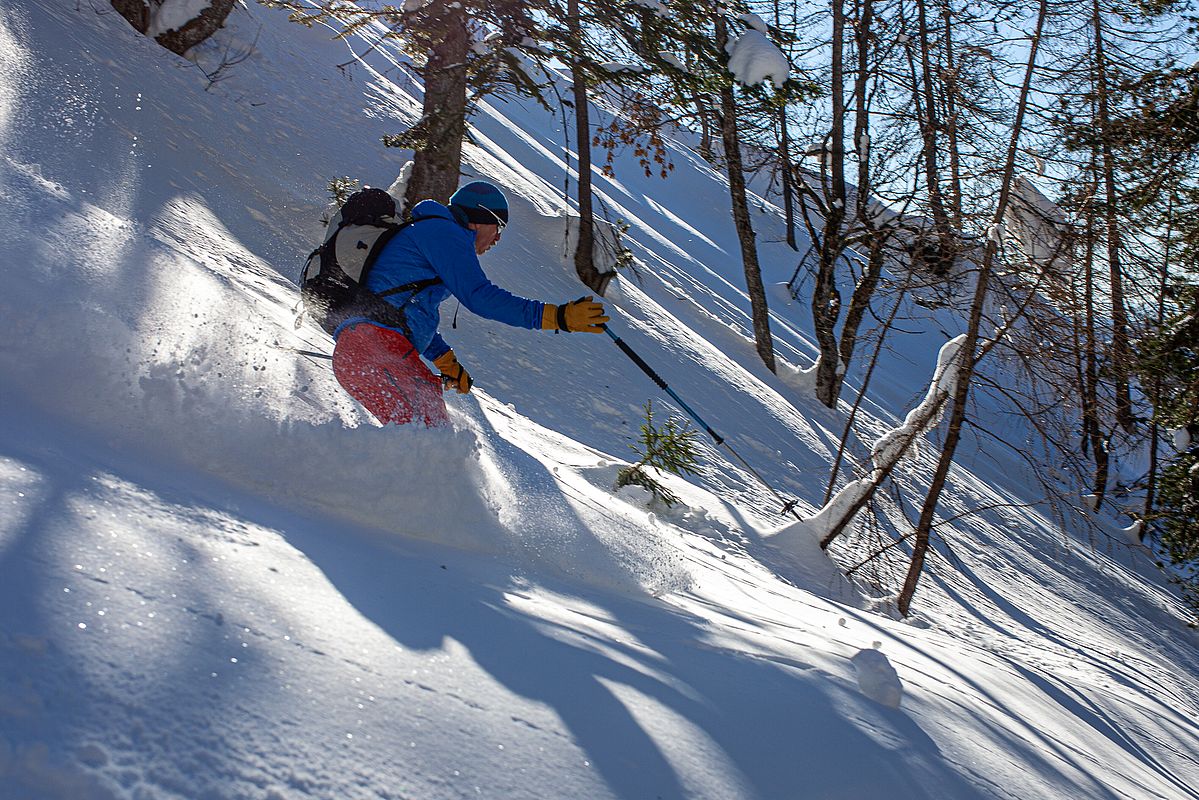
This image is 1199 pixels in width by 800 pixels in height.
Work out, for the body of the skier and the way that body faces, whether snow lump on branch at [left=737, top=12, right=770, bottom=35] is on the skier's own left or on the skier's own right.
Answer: on the skier's own left

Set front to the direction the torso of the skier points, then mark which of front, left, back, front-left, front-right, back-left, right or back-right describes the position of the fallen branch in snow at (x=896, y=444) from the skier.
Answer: front-left

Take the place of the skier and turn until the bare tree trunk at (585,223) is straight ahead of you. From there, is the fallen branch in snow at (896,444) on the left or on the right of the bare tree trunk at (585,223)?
right

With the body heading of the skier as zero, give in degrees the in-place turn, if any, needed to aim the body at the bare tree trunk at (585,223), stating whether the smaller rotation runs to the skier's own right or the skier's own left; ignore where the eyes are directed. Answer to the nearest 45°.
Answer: approximately 90° to the skier's own left

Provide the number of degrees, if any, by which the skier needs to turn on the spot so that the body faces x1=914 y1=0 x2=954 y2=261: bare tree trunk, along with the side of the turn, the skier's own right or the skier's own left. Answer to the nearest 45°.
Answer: approximately 45° to the skier's own left

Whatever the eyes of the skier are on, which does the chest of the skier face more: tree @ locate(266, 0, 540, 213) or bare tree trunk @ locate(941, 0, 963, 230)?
the bare tree trunk

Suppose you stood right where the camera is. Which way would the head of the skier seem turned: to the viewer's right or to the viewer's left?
to the viewer's right

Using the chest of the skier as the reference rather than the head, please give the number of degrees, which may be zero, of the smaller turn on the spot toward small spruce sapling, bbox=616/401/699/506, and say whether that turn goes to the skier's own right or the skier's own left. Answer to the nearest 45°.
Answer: approximately 45° to the skier's own left

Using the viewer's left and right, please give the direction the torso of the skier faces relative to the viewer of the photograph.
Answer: facing to the right of the viewer
